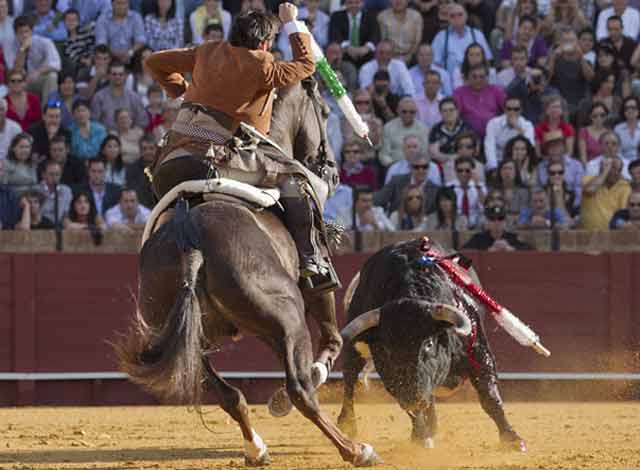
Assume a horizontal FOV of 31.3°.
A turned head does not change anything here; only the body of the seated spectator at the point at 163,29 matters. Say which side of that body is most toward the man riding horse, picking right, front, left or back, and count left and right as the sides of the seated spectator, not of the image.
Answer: front

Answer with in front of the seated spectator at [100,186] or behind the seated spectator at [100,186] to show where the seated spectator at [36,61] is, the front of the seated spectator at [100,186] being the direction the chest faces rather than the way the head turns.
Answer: behind

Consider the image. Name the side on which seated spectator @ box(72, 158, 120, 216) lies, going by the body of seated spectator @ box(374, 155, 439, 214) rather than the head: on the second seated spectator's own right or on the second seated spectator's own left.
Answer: on the second seated spectator's own right

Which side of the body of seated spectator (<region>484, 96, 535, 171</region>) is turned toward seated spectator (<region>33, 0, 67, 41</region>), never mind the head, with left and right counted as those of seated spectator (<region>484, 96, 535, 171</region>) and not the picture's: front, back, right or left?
right

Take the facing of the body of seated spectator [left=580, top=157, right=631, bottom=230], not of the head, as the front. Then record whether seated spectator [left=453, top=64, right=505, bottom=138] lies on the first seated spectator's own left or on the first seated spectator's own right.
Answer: on the first seated spectator's own right

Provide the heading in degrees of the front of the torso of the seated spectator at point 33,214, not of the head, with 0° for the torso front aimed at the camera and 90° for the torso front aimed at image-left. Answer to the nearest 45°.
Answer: approximately 0°
